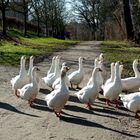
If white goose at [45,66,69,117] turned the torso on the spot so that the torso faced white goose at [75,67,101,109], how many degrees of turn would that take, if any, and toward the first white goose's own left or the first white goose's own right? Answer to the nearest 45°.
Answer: approximately 90° to the first white goose's own left
